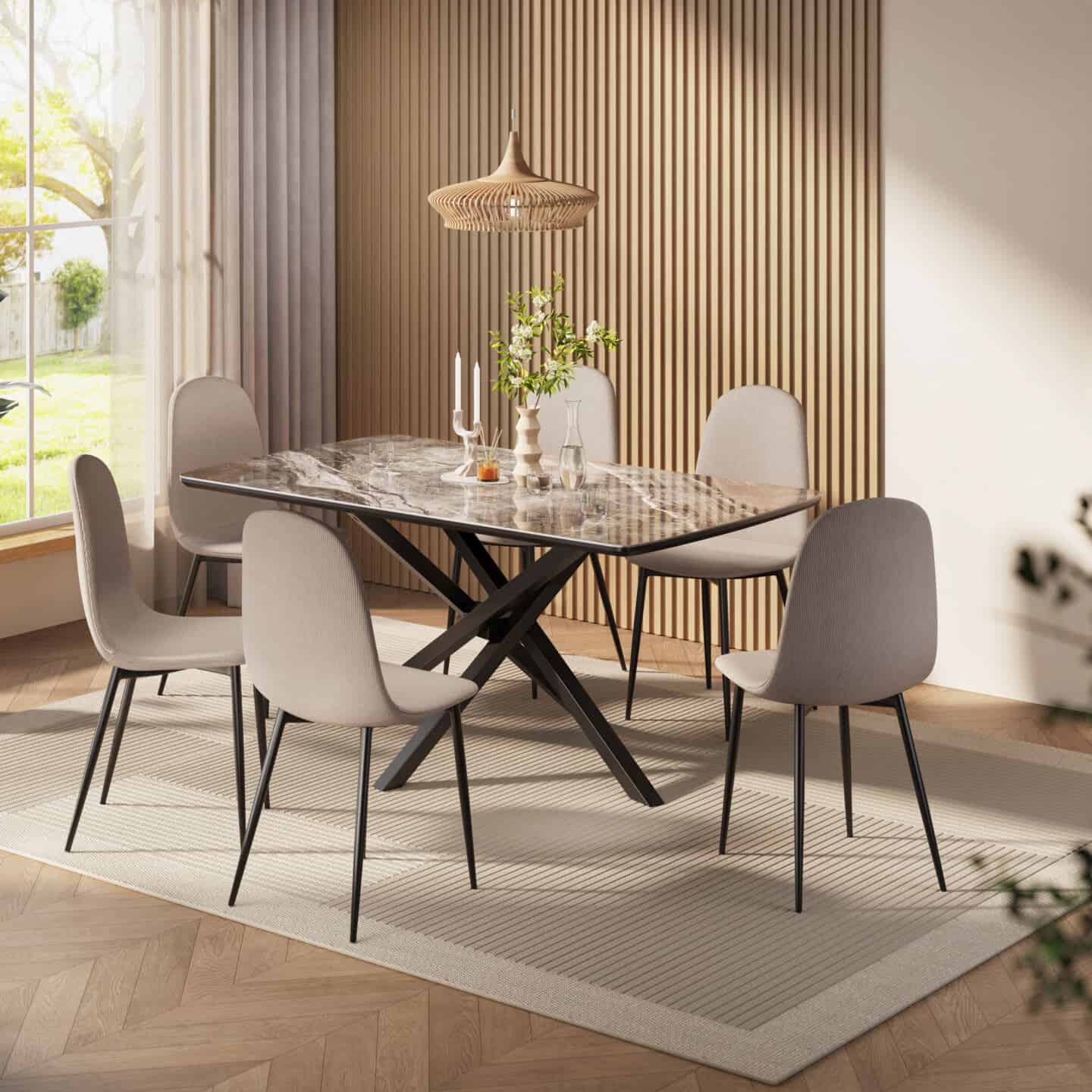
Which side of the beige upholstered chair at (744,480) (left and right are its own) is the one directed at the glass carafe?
front

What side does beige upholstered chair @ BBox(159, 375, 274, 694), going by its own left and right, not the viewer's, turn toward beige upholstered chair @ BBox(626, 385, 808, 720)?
front

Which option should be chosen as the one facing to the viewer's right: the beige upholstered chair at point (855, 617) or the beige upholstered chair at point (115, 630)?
the beige upholstered chair at point (115, 630)

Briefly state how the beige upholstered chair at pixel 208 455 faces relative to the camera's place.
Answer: facing the viewer and to the right of the viewer

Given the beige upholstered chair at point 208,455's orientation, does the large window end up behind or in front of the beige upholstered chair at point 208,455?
behind

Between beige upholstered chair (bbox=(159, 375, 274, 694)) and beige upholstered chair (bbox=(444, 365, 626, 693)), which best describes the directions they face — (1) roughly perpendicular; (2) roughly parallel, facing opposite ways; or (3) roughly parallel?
roughly perpendicular

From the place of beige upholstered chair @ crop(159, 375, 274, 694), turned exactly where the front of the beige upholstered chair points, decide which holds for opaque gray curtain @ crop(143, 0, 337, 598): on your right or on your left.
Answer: on your left

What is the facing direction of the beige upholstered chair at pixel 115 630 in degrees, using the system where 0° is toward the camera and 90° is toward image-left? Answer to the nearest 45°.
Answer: approximately 270°

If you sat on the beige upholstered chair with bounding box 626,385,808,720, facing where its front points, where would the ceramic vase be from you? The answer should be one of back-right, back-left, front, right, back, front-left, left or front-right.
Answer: front

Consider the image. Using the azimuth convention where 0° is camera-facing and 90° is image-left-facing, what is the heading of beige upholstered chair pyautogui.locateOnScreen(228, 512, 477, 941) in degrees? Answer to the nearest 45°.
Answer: approximately 225°

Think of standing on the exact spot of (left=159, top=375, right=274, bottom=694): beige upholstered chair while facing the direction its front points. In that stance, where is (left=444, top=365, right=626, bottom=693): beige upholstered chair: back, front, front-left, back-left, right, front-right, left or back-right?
front-left

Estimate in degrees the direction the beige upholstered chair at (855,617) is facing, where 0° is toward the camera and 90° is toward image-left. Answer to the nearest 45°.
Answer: approximately 135°

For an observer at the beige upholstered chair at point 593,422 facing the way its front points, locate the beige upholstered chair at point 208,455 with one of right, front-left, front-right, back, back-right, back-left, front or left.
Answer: front-right

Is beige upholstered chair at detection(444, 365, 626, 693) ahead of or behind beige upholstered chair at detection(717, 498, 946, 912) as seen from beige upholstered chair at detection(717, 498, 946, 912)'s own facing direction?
ahead

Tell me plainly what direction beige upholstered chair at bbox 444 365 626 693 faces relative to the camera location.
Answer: facing the viewer and to the left of the viewer

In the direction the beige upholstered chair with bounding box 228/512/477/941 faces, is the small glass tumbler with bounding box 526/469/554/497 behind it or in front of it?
in front

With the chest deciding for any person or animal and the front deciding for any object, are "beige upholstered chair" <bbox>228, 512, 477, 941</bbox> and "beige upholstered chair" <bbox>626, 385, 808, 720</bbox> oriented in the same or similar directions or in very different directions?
very different directions

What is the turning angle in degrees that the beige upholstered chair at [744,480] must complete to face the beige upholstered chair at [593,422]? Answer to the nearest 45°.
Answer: approximately 90° to its right

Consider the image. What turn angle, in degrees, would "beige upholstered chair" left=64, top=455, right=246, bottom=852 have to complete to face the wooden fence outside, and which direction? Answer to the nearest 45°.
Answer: approximately 90° to its left
